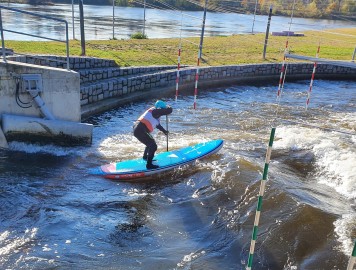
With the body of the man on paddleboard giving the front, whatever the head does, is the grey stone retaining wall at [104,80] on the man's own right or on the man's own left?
on the man's own left

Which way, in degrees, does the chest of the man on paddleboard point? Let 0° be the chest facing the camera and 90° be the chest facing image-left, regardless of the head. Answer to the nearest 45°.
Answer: approximately 270°

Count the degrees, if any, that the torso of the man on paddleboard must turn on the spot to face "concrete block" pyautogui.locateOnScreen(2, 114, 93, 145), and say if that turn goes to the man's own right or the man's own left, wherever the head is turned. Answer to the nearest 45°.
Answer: approximately 135° to the man's own left

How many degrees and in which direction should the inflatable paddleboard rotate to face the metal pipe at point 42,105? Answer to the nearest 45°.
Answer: approximately 90° to its left

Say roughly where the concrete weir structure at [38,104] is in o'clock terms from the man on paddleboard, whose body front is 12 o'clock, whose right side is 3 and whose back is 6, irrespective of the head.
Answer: The concrete weir structure is roughly at 7 o'clock from the man on paddleboard.

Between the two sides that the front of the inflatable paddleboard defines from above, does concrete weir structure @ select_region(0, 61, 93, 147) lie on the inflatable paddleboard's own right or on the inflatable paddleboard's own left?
on the inflatable paddleboard's own left
